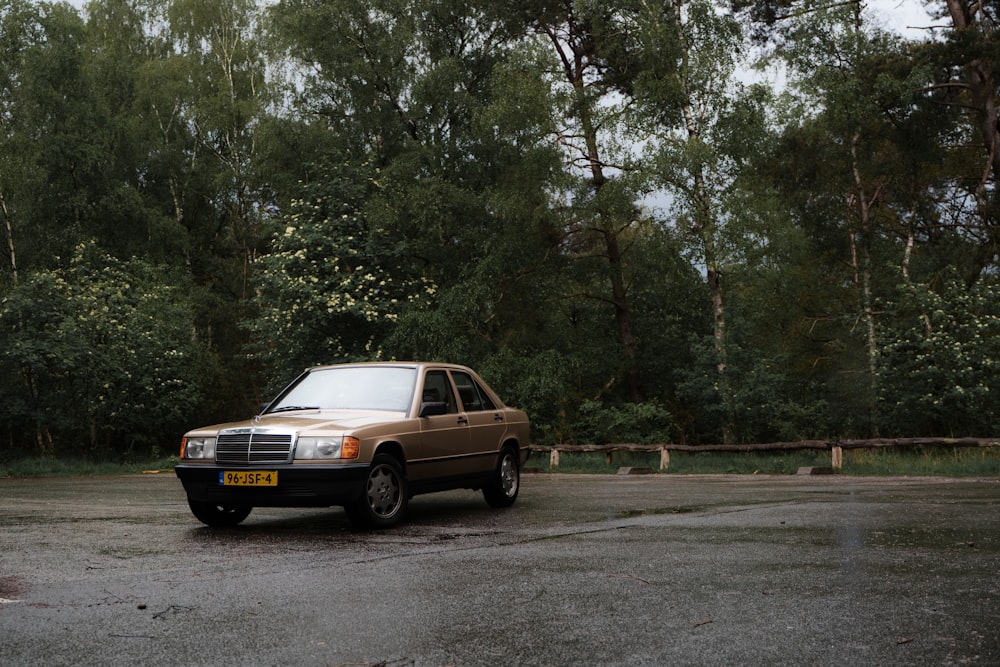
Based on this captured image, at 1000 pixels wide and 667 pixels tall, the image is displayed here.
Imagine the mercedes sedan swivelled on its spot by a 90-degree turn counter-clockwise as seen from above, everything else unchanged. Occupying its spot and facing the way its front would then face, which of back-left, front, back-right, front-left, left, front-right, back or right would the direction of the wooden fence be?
left

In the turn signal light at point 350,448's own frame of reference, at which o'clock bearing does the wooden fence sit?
The wooden fence is roughly at 6 o'clock from the turn signal light.

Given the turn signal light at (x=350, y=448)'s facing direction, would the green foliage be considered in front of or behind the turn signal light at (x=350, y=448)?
behind

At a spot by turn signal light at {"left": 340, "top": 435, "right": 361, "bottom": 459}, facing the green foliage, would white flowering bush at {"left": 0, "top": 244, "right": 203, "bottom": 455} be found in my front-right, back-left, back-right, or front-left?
front-left

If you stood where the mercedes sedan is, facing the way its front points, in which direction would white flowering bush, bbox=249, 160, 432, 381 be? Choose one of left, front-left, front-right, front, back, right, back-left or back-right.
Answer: back-right

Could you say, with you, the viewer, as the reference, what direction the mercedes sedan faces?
facing the viewer and to the left of the viewer

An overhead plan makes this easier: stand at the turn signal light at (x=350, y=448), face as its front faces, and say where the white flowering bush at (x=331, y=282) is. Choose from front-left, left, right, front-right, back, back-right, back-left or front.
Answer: back-right

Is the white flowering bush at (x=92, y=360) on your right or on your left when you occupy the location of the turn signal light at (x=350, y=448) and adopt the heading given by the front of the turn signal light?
on your right

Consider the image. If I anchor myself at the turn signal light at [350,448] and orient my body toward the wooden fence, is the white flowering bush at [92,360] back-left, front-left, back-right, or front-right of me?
front-left

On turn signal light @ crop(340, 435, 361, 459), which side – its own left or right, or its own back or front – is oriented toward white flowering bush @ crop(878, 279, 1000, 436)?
back

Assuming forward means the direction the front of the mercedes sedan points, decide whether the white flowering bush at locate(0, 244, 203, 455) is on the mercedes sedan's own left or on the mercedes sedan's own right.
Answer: on the mercedes sedan's own right

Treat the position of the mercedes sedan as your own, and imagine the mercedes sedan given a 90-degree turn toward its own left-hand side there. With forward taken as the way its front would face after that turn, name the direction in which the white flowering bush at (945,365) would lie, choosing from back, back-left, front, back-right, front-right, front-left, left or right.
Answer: left
